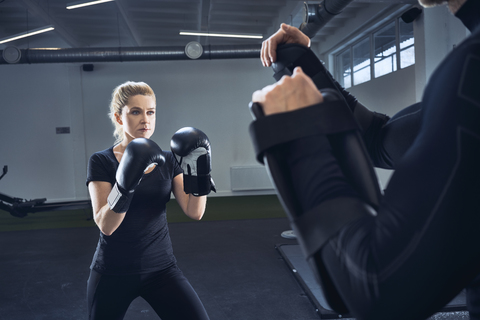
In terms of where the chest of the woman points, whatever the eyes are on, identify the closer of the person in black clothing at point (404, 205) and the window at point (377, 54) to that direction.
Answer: the person in black clothing

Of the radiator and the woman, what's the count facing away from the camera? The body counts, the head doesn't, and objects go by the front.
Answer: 0

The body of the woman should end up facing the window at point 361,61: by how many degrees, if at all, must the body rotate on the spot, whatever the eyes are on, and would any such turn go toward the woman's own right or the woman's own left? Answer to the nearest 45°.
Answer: approximately 90° to the woman's own left

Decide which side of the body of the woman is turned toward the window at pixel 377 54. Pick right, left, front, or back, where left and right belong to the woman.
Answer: left

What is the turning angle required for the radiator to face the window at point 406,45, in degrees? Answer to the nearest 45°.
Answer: approximately 45° to its left

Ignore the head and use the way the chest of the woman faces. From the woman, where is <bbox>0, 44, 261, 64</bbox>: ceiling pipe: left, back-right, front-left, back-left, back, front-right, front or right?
back-left

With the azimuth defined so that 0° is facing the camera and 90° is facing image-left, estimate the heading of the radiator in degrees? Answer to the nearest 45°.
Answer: approximately 0°

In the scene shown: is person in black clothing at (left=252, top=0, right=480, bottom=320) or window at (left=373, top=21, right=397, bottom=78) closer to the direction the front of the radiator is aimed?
the person in black clothing

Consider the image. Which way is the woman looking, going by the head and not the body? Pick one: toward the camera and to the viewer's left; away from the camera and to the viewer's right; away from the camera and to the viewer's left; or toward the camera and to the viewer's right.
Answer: toward the camera and to the viewer's right

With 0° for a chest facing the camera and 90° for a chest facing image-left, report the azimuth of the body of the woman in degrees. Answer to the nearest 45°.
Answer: approximately 315°
